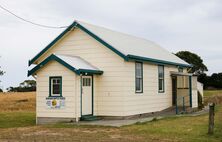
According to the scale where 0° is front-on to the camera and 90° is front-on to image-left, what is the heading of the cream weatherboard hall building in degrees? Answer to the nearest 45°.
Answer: approximately 45°
